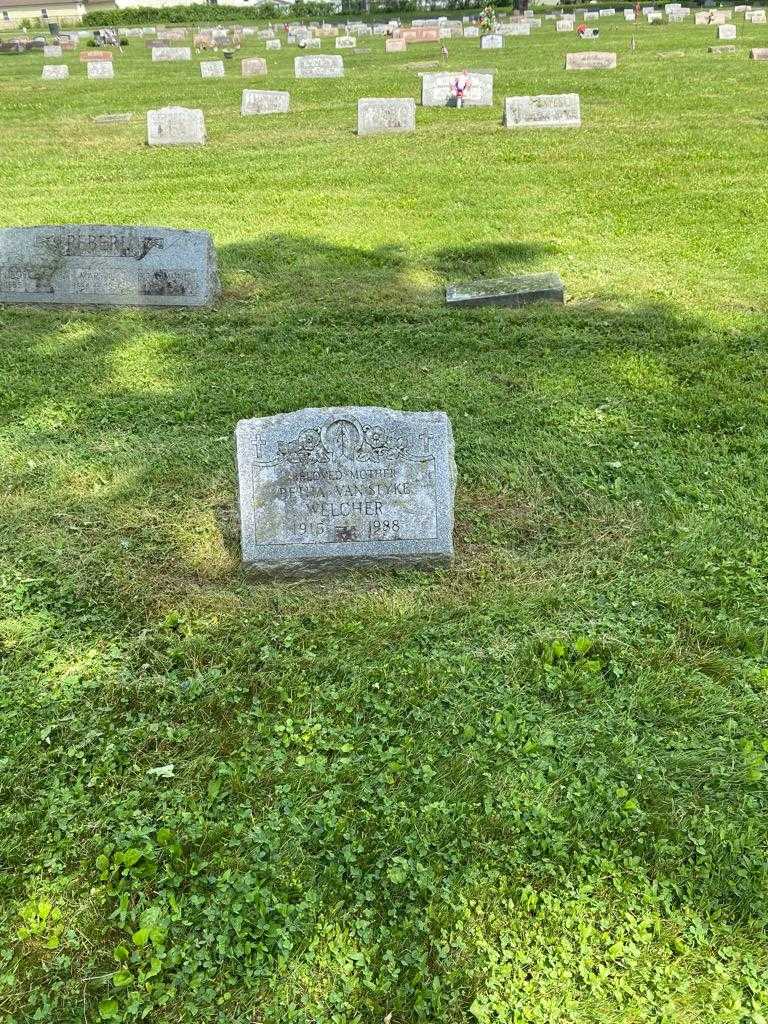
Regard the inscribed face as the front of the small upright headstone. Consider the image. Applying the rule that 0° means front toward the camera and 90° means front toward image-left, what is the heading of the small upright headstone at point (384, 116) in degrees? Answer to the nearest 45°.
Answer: approximately 0°

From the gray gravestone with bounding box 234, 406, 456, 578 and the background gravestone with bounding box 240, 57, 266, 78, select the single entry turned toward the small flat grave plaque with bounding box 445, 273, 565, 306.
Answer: the background gravestone

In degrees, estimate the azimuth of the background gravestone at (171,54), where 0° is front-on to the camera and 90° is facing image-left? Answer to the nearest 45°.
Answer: approximately 0°

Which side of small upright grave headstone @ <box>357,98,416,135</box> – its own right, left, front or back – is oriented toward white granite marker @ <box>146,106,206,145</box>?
right

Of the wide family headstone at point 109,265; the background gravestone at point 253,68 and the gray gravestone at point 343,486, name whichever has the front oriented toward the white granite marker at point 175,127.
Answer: the background gravestone

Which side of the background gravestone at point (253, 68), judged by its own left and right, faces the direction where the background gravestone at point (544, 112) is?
front

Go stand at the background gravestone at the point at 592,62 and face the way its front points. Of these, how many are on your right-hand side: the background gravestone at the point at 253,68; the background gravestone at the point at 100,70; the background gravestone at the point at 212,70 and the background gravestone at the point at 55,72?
4

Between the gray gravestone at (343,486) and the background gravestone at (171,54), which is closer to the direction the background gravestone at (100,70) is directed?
the gray gravestone

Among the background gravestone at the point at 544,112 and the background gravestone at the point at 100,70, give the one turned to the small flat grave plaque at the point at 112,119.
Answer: the background gravestone at the point at 100,70

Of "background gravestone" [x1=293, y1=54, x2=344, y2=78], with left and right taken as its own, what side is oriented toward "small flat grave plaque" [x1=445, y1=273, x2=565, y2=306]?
front
